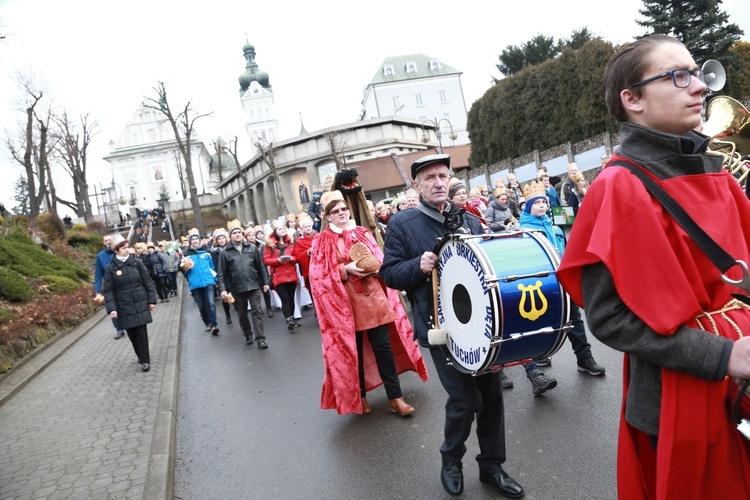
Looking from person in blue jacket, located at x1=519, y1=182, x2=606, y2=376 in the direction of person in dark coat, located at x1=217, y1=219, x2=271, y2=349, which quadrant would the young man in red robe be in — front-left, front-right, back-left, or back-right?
back-left

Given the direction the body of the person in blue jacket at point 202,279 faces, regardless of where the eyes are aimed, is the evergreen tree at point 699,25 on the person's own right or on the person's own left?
on the person's own left

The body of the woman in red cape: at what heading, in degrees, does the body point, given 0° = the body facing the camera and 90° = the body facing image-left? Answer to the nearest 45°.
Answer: approximately 315°

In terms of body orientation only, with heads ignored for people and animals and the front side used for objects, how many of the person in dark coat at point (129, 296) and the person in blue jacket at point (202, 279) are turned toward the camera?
2

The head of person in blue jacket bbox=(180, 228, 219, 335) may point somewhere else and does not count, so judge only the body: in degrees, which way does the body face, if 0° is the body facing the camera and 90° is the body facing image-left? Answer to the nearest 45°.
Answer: approximately 0°
